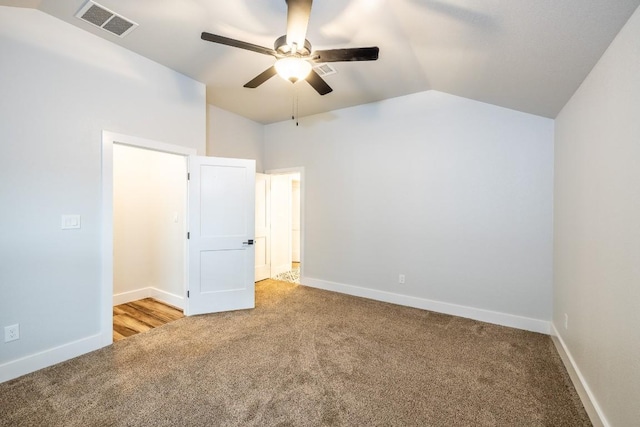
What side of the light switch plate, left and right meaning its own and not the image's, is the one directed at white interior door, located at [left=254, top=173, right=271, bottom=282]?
left

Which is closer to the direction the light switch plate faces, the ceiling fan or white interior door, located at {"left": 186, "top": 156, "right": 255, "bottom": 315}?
the ceiling fan

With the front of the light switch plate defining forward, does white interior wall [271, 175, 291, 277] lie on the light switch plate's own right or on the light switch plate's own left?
on the light switch plate's own left

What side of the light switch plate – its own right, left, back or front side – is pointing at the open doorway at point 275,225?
left

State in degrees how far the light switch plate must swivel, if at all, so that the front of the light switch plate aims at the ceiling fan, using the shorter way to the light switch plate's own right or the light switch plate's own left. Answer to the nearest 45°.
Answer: approximately 45° to the light switch plate's own left

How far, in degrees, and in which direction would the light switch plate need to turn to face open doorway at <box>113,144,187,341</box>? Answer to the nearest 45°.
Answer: approximately 135° to its left

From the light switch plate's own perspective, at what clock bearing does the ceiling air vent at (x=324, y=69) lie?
The ceiling air vent is roughly at 10 o'clock from the light switch plate.

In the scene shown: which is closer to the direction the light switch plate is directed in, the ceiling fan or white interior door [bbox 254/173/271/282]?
the ceiling fan
